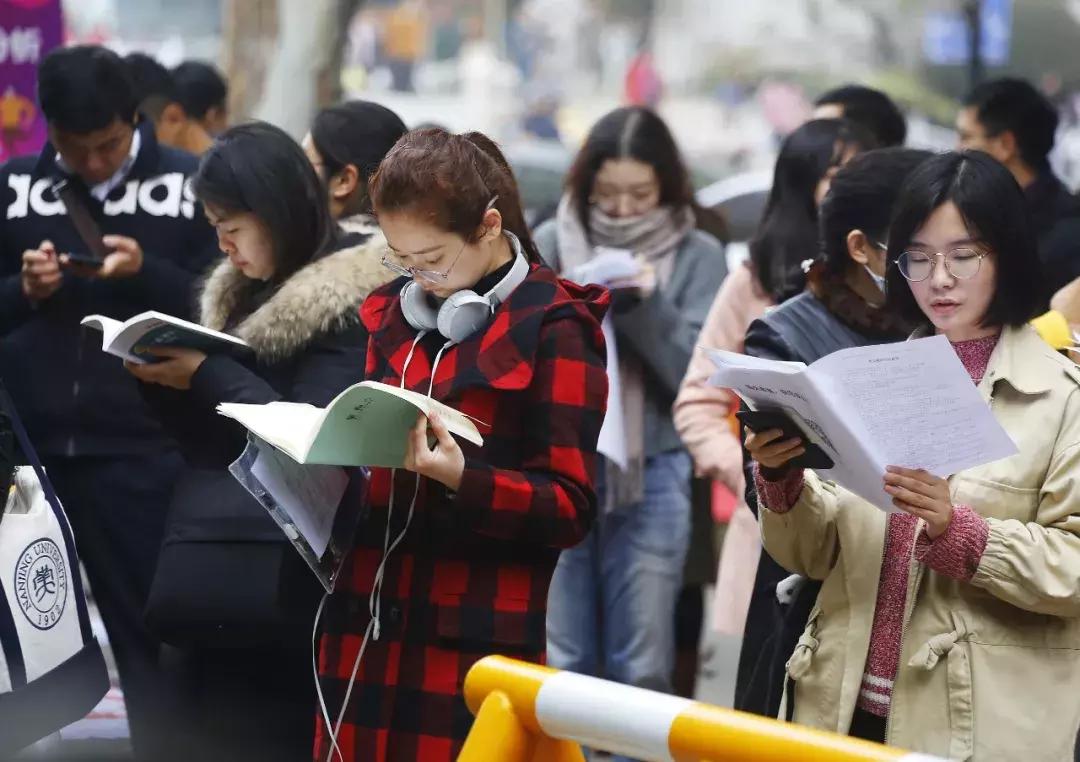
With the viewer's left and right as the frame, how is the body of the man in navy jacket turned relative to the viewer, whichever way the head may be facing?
facing the viewer

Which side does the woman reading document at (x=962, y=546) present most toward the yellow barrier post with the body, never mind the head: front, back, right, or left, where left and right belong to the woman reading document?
front

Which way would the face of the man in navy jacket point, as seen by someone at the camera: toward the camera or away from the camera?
toward the camera

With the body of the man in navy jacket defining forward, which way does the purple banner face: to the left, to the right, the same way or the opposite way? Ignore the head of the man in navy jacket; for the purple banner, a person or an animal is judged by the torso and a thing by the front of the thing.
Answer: the same way

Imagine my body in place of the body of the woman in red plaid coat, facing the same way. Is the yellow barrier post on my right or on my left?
on my left

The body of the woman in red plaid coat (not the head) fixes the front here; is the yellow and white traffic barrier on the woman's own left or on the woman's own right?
on the woman's own left

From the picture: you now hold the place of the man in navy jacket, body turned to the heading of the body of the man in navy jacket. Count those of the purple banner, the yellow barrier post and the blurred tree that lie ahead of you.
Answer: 1

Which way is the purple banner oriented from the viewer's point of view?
toward the camera

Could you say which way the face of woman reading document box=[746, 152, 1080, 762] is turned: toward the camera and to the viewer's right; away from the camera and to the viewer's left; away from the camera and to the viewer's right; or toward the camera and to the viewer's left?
toward the camera and to the viewer's left

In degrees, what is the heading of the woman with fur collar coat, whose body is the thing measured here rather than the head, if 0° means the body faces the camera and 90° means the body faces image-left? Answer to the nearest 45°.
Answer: approximately 45°

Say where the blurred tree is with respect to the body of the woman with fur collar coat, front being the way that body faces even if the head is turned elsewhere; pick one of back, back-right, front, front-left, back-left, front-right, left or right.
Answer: back-right

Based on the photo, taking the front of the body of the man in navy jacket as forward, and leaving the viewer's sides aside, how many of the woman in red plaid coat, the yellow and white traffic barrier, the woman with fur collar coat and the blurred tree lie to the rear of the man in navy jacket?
1

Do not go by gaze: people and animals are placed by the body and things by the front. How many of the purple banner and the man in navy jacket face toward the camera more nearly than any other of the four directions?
2
